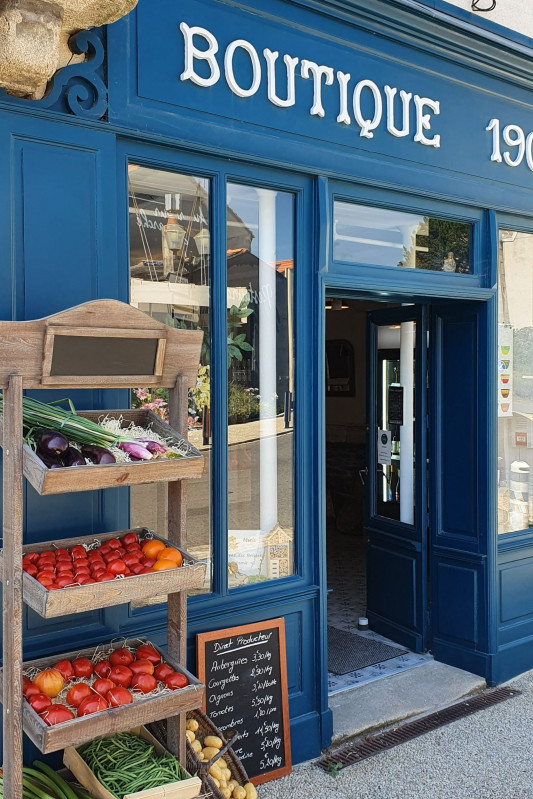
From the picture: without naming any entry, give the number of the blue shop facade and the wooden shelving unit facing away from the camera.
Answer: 0

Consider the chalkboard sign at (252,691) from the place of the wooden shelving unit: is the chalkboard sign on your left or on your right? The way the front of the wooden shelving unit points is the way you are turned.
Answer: on your left

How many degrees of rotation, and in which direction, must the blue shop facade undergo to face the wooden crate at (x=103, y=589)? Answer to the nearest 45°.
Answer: approximately 90° to its right

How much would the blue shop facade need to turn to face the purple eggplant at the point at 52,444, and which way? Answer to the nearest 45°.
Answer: approximately 90° to its right

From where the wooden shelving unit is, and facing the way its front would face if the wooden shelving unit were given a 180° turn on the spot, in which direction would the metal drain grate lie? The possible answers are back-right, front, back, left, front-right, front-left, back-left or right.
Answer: right
